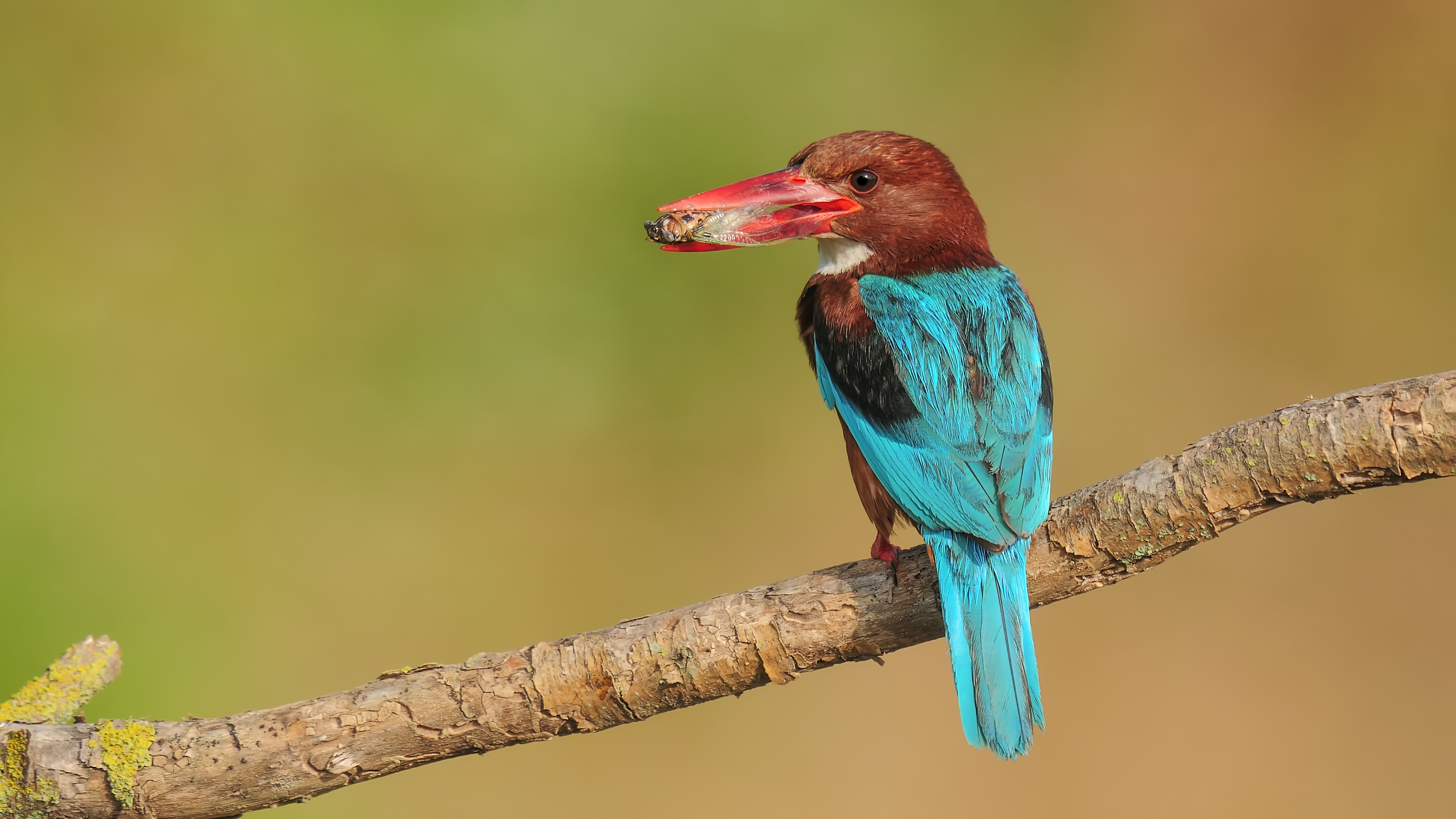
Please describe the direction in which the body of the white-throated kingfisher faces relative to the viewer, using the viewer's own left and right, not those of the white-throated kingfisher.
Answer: facing away from the viewer and to the left of the viewer
